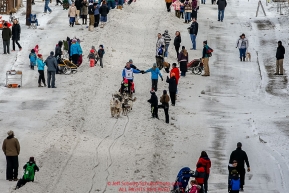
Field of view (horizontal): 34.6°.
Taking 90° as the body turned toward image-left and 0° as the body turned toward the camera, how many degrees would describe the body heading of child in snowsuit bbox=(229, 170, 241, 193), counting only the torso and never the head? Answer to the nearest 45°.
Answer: approximately 180°

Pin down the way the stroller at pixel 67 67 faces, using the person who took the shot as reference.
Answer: facing the viewer and to the right of the viewer

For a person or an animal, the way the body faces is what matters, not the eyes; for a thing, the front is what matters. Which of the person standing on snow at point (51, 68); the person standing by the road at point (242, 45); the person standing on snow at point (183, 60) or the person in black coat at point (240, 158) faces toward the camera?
the person standing by the road at point (242, 45)

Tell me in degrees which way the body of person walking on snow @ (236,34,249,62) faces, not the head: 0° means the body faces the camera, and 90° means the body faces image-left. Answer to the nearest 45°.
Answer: approximately 0°

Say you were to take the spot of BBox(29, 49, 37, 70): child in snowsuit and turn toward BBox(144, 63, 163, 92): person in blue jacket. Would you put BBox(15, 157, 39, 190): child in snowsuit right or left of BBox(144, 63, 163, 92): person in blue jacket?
right
